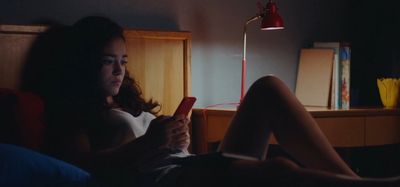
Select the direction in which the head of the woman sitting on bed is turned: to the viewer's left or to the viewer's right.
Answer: to the viewer's right

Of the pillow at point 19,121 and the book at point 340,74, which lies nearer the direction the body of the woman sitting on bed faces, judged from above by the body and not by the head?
the book

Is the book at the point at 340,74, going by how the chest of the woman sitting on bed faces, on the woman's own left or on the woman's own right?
on the woman's own left

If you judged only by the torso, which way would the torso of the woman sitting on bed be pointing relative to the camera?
to the viewer's right
